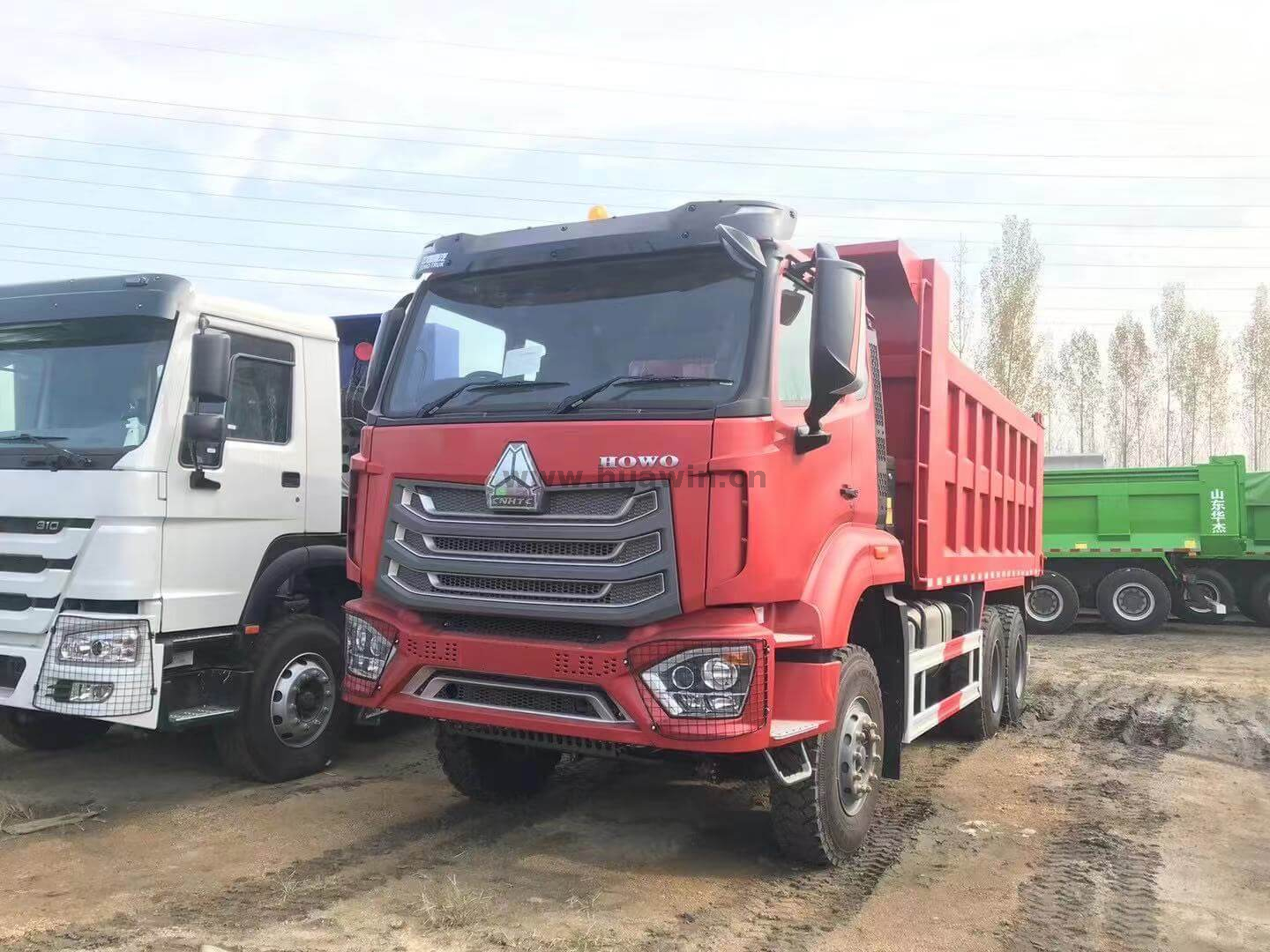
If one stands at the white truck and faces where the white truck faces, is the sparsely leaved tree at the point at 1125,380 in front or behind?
behind

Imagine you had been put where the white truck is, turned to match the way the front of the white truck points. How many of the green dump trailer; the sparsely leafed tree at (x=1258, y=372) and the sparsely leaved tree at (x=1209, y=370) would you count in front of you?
0

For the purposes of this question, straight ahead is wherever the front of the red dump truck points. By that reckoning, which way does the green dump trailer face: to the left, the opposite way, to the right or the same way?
to the right

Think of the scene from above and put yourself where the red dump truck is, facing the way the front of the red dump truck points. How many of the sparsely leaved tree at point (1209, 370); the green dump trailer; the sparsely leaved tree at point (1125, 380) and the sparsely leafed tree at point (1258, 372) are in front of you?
0

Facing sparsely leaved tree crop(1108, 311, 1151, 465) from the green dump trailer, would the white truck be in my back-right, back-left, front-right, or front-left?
back-left

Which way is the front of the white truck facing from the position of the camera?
facing the viewer and to the left of the viewer

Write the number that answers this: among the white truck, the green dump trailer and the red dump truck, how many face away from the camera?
0

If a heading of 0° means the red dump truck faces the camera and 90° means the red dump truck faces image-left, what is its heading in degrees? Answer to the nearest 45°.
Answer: approximately 45°

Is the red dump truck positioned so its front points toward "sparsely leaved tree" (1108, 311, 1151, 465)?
no

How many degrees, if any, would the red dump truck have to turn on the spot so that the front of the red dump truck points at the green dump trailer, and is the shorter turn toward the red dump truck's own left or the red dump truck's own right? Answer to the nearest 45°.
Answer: approximately 180°

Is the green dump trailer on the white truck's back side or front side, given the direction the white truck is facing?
on the back side

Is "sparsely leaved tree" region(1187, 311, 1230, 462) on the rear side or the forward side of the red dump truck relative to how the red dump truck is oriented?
on the rear side

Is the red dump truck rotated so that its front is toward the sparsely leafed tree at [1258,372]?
no

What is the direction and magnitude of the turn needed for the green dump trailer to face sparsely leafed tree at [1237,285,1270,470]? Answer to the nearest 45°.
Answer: approximately 90° to its right

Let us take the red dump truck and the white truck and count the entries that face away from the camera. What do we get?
0

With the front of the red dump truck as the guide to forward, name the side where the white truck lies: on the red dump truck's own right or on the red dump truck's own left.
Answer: on the red dump truck's own right

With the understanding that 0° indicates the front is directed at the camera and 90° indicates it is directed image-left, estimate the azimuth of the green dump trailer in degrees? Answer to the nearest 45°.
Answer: approximately 90°
